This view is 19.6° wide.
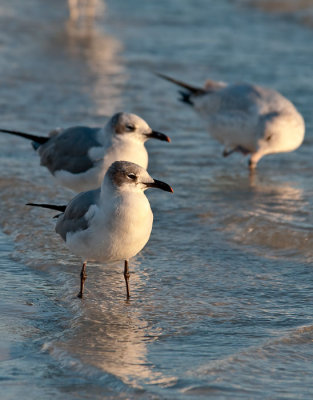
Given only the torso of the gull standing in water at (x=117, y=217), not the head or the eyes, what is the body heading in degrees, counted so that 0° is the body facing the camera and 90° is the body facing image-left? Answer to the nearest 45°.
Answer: approximately 315°

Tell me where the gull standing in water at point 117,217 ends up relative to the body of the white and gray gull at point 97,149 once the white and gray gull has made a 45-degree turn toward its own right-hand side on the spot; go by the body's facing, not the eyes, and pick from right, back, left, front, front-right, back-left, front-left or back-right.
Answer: front-right

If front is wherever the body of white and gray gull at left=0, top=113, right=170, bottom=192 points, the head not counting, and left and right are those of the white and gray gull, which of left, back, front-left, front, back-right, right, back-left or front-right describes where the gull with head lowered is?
front-left

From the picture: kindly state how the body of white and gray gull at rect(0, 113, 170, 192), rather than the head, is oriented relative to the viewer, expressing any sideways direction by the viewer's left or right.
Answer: facing to the right of the viewer

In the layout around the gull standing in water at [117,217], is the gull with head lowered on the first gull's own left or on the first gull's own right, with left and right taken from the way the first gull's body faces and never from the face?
on the first gull's own left
